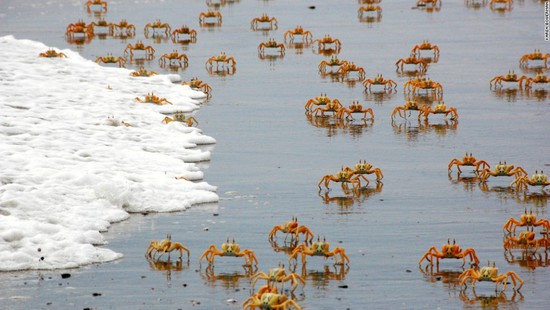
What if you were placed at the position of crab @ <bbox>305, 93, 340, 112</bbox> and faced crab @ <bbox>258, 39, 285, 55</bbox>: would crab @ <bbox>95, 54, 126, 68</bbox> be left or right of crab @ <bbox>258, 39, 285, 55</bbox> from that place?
left

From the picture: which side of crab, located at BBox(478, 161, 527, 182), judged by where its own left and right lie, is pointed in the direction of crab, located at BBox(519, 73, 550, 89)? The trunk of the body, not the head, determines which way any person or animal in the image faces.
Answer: back

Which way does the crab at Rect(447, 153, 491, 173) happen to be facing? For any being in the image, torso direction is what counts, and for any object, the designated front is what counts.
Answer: toward the camera

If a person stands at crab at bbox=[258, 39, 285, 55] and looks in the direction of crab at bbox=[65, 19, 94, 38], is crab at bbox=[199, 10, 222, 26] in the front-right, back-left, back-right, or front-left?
front-right

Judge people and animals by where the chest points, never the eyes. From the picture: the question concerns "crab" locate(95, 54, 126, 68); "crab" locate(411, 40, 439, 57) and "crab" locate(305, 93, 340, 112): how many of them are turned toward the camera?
3

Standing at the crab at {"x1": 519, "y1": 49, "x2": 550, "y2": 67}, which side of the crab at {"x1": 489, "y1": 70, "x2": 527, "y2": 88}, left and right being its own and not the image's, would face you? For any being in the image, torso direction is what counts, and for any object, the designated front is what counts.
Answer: back

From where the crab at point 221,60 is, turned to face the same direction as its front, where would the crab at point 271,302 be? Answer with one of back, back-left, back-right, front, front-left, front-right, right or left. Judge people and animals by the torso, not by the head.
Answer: front

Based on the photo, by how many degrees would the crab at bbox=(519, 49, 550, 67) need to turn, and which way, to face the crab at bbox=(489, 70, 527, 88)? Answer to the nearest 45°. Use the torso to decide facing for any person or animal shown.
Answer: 0° — it already faces it

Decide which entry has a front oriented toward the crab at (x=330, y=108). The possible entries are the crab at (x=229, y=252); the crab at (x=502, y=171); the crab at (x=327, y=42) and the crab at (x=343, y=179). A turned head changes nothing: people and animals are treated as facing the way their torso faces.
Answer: the crab at (x=327, y=42)

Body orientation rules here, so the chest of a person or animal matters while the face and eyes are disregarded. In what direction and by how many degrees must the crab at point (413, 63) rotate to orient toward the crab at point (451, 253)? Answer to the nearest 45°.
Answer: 0° — it already faces it

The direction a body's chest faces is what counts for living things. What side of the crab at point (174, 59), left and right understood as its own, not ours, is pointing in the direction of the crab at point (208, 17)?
back

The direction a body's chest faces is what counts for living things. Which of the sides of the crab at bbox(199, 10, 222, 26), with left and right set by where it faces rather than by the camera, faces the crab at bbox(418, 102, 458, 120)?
front

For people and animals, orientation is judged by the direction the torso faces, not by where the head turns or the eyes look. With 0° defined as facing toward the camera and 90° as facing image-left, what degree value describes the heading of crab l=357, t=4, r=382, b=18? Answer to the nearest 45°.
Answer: approximately 0°

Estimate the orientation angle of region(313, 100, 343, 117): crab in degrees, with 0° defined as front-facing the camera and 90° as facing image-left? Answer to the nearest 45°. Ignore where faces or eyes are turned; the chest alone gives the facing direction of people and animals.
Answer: approximately 0°

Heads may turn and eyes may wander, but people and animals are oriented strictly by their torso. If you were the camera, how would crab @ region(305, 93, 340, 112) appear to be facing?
facing the viewer

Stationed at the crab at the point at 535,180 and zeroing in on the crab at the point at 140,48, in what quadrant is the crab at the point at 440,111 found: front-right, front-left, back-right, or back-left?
front-right

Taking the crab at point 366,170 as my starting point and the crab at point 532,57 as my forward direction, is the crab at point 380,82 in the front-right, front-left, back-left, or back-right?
front-left
